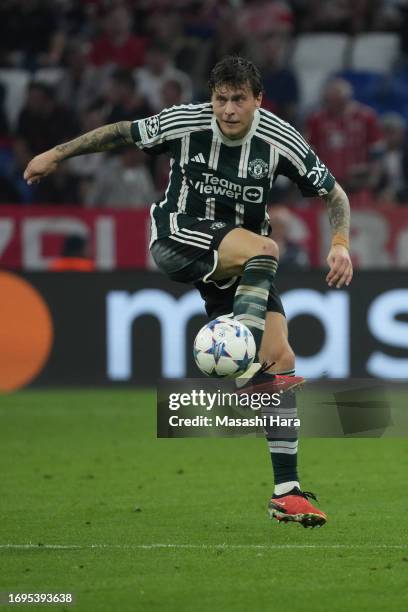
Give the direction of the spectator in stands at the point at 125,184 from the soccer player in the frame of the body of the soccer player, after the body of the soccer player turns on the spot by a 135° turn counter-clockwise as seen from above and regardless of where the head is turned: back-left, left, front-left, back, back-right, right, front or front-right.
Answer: front-left

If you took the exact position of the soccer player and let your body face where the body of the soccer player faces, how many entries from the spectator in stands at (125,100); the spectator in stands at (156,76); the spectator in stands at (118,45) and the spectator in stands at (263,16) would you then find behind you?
4

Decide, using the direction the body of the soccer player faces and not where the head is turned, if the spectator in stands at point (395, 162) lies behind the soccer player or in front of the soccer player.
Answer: behind

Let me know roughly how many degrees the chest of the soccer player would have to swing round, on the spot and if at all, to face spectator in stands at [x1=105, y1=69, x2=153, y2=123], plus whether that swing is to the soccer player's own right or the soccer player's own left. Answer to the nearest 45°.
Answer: approximately 180°

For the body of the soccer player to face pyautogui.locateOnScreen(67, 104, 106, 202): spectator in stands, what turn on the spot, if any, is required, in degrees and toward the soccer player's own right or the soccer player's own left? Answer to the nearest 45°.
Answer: approximately 180°

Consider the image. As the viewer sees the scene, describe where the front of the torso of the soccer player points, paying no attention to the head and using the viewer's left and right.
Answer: facing the viewer

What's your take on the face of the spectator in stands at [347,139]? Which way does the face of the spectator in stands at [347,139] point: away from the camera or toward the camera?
toward the camera

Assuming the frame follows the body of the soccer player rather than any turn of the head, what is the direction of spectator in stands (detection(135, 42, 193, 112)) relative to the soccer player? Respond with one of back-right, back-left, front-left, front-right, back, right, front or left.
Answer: back

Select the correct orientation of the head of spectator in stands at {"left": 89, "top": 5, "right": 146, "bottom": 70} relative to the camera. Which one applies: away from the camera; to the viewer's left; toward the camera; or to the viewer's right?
toward the camera
